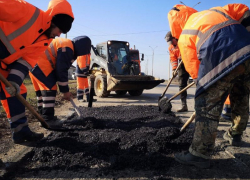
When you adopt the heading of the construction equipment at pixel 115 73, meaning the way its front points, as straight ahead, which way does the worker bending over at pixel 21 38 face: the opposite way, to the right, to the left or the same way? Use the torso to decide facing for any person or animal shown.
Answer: to the left

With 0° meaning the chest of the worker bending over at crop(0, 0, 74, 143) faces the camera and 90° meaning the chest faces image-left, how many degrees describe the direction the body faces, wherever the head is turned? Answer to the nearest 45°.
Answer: approximately 270°

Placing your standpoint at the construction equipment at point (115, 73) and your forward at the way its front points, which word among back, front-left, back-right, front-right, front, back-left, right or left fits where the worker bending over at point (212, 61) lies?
front-right

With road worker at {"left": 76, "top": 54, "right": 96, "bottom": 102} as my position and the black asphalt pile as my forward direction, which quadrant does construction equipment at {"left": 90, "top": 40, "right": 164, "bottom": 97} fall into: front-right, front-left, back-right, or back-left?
back-left

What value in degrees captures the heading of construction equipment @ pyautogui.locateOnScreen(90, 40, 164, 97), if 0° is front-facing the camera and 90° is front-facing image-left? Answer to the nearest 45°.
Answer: approximately 315°

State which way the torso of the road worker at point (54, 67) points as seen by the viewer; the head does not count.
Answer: to the viewer's right

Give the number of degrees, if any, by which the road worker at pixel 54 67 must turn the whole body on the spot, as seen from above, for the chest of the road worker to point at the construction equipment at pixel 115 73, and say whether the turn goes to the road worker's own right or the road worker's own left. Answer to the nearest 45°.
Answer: approximately 45° to the road worker's own left

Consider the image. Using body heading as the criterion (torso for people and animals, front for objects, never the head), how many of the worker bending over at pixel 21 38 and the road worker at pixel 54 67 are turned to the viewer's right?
2

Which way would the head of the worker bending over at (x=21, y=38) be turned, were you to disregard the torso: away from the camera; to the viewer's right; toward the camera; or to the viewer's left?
to the viewer's right
